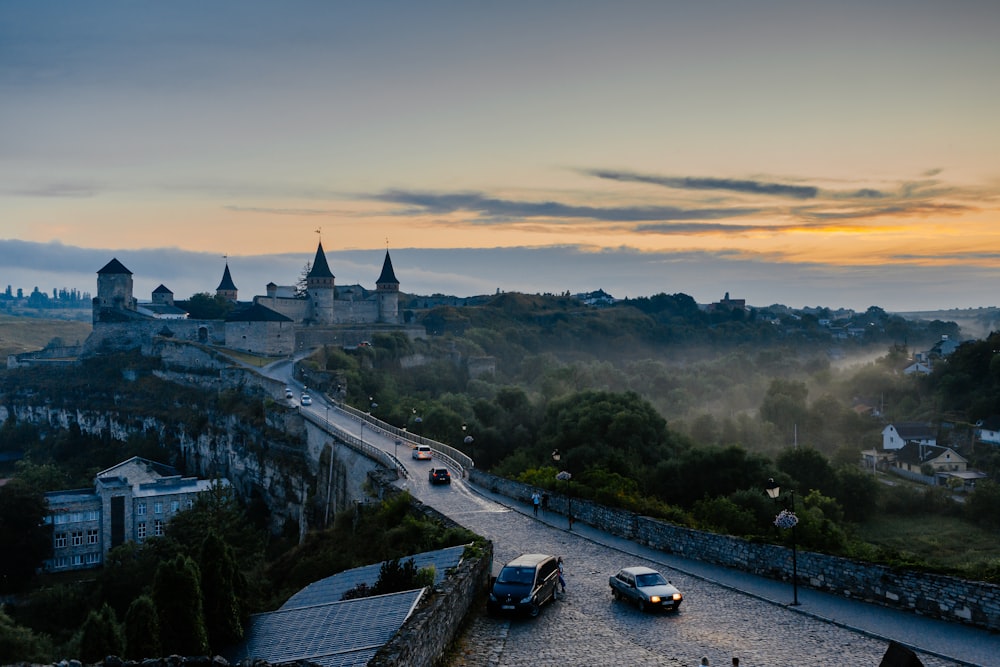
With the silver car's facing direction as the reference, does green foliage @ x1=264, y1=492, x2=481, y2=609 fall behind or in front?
behind

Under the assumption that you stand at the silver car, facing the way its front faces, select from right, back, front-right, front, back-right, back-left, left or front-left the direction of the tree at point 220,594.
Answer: back-right

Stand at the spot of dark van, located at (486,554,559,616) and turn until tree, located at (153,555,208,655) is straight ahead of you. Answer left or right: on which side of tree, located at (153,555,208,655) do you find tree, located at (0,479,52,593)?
right

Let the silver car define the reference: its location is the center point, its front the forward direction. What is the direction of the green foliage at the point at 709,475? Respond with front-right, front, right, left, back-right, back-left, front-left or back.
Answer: back-left

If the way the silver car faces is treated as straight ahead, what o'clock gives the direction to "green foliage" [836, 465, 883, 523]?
The green foliage is roughly at 8 o'clock from the silver car.

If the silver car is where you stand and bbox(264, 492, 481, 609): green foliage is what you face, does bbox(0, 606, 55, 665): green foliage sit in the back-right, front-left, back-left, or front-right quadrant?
front-left

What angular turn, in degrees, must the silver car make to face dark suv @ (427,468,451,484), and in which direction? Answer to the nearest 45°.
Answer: approximately 180°

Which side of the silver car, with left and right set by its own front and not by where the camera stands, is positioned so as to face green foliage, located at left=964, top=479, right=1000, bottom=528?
left

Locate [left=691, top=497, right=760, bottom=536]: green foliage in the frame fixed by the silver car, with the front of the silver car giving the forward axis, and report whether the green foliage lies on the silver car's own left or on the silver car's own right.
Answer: on the silver car's own left

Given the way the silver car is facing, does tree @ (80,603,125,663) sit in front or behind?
behind

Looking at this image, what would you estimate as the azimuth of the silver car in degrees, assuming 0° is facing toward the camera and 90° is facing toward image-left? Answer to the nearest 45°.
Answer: approximately 315°

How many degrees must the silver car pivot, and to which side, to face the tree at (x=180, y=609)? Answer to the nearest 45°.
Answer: approximately 135° to its right
